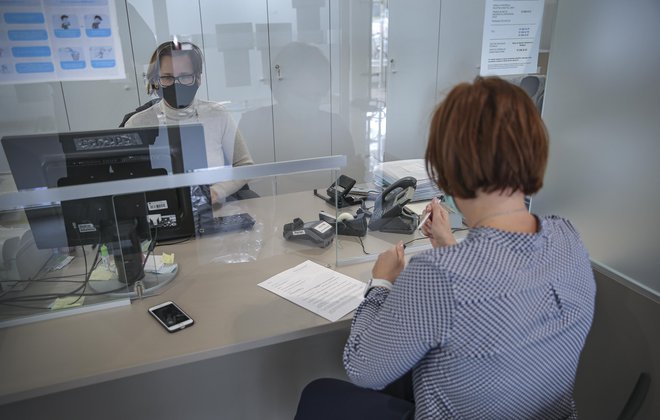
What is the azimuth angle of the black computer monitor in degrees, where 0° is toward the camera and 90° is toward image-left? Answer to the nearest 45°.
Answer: approximately 180°

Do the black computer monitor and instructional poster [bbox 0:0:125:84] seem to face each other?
yes

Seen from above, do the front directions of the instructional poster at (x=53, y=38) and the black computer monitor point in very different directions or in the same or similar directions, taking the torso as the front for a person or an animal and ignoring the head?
very different directions

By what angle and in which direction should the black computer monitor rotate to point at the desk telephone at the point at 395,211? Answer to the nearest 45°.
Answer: approximately 90° to its right

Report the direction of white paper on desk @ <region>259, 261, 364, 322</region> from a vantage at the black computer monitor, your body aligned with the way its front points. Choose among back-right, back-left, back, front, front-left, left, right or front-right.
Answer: back-right

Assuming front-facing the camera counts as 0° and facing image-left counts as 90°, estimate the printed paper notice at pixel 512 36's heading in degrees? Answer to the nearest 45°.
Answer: approximately 0°
